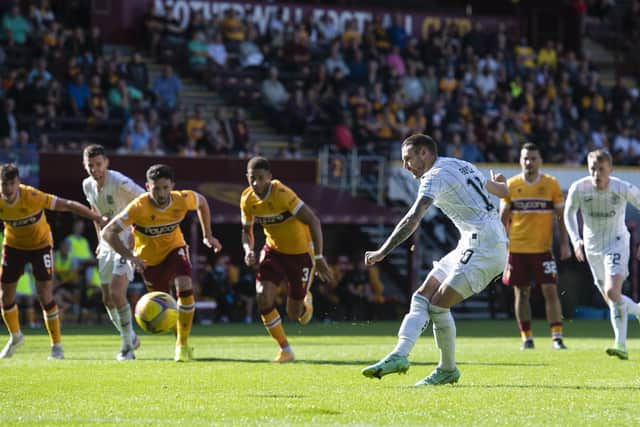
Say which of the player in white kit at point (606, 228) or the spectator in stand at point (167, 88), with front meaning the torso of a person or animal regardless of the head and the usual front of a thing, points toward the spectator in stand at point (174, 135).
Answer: the spectator in stand at point (167, 88)

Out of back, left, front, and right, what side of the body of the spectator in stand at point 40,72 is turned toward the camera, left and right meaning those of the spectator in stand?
front

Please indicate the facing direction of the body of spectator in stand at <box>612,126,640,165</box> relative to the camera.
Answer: toward the camera

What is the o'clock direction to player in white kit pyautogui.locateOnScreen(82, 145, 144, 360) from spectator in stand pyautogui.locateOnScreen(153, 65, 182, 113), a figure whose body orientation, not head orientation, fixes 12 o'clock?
The player in white kit is roughly at 12 o'clock from the spectator in stand.

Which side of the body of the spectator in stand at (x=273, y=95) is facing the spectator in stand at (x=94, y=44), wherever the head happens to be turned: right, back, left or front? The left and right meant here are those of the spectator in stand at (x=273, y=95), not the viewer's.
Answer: right

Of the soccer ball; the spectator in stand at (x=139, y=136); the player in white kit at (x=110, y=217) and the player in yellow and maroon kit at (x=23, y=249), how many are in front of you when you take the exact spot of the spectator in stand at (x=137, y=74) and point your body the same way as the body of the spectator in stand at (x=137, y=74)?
4

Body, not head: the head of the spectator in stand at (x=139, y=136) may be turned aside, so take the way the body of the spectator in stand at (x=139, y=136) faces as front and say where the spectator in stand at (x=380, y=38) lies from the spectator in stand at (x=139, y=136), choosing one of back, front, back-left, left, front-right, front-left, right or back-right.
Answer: back

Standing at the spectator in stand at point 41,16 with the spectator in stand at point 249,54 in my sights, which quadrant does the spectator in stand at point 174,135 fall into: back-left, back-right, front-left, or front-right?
front-right

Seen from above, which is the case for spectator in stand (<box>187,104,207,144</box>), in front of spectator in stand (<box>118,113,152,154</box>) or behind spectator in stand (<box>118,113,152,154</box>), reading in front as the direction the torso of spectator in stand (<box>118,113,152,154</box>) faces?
behind

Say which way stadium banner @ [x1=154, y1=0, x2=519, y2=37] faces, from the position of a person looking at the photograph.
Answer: facing the viewer

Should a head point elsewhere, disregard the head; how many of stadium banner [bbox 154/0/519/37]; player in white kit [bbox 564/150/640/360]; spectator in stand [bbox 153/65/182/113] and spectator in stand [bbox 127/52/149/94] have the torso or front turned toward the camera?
4
